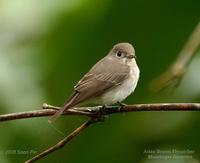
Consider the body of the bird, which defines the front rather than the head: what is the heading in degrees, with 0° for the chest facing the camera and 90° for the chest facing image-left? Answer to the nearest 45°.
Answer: approximately 270°
